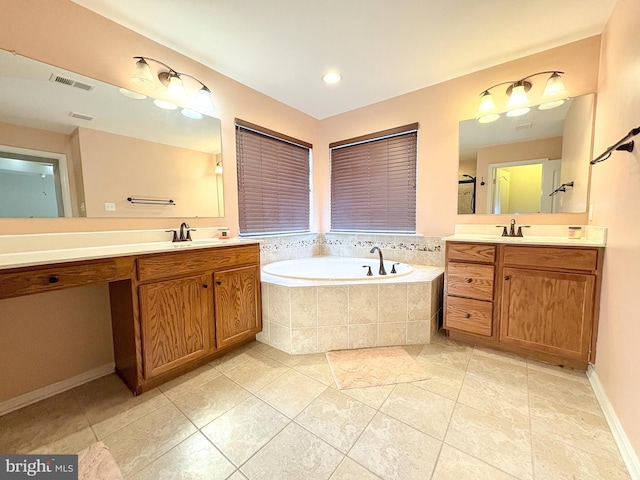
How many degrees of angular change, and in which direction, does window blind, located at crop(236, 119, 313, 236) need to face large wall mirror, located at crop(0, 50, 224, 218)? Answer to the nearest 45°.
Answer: approximately 90° to its right

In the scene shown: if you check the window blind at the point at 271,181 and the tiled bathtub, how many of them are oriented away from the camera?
0

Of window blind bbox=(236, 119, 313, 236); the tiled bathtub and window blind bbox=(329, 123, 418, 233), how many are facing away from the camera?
0

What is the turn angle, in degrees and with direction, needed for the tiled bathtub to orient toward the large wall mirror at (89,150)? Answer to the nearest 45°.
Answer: approximately 90° to its right

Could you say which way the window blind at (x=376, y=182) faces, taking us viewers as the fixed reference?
facing the viewer and to the left of the viewer

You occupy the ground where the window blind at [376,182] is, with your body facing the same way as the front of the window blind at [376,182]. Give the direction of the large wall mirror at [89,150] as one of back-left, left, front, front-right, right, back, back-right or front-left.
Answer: front

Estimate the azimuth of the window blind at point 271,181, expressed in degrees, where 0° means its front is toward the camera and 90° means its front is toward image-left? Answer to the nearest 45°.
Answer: approximately 315°

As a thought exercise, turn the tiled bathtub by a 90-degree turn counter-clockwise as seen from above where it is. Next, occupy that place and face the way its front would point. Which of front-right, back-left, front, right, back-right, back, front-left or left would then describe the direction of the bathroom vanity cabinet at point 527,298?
front

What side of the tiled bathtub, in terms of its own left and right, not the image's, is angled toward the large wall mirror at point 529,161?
left

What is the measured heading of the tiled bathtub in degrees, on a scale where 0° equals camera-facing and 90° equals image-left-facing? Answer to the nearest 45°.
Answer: approximately 0°

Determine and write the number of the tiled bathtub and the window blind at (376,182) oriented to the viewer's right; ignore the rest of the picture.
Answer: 0
